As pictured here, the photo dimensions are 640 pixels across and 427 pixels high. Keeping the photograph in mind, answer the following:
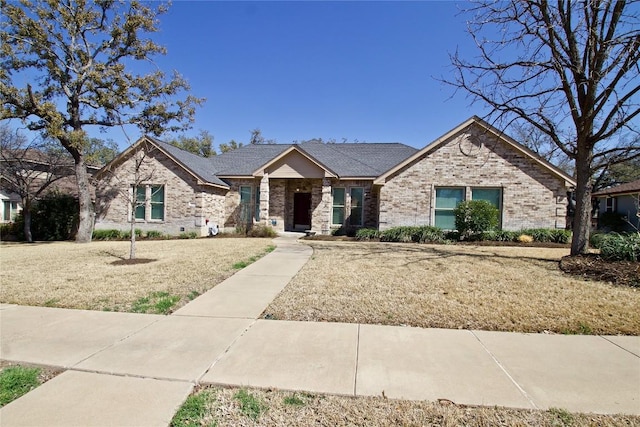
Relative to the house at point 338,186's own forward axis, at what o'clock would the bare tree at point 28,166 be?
The bare tree is roughly at 3 o'clock from the house.

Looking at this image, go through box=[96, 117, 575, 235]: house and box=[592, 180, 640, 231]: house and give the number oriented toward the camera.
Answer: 2

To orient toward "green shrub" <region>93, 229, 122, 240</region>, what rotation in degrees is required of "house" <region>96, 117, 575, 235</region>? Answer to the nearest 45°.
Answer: approximately 90° to its right

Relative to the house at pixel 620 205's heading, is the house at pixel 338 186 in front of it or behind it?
in front

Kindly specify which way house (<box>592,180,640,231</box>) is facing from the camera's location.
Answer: facing the viewer

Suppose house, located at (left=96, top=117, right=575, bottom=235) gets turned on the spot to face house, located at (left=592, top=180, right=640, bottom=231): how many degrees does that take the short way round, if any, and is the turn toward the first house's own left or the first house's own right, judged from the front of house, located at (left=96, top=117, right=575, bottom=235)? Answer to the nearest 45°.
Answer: approximately 90° to the first house's own left

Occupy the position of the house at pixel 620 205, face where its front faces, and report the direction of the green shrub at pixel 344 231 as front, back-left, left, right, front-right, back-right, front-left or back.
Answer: front-right

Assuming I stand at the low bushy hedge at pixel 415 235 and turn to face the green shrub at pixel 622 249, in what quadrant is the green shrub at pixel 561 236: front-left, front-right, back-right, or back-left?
front-left

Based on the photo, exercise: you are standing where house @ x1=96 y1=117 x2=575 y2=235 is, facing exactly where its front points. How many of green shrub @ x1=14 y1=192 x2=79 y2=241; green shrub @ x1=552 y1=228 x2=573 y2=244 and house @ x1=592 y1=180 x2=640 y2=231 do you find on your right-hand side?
1

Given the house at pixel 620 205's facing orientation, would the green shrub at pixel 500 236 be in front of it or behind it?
in front

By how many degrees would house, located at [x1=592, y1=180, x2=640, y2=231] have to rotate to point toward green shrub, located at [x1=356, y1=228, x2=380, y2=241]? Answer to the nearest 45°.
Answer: approximately 45° to its right

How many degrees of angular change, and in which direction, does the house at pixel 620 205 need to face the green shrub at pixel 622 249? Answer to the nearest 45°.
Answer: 0° — it already faces it

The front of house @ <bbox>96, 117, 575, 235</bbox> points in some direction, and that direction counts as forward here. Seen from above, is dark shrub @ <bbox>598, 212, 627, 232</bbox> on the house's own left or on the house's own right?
on the house's own left

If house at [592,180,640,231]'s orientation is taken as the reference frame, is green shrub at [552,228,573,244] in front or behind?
in front

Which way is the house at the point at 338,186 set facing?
toward the camera

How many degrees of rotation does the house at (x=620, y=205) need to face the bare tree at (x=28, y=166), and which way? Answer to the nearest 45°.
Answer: approximately 45° to its right
